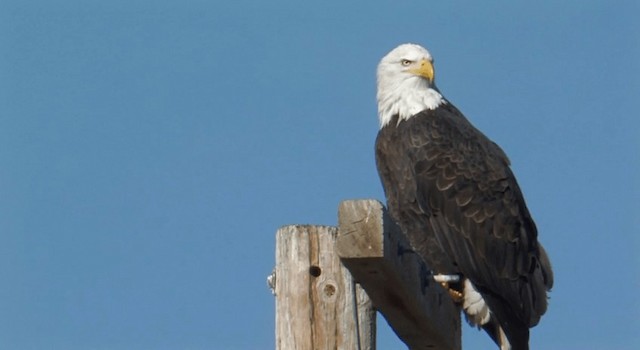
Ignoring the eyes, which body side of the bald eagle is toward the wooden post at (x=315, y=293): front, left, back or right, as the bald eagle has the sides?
left
